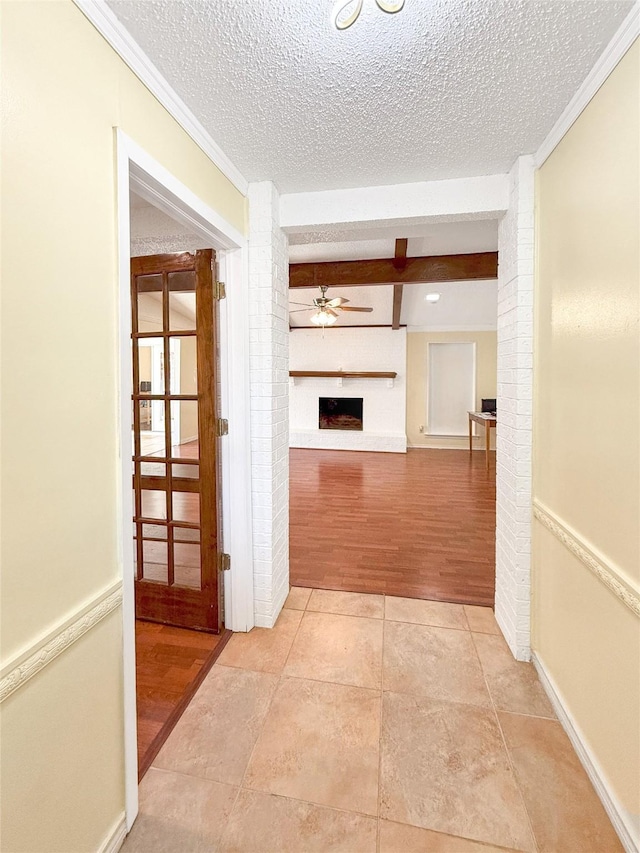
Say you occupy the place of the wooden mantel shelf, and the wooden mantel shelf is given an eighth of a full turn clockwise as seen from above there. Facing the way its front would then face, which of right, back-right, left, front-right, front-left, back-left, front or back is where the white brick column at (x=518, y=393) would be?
front-left

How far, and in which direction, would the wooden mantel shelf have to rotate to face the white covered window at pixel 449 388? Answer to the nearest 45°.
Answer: approximately 90° to its left

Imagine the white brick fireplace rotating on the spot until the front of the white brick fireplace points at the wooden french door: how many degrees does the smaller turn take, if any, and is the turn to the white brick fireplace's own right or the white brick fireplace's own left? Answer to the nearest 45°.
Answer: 0° — it already faces it

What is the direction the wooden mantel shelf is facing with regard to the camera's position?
facing the viewer

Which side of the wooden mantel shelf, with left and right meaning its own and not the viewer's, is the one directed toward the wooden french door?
front

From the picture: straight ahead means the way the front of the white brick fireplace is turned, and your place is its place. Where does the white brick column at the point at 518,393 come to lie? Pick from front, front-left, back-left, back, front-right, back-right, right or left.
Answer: front

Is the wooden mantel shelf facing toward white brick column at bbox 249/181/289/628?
yes

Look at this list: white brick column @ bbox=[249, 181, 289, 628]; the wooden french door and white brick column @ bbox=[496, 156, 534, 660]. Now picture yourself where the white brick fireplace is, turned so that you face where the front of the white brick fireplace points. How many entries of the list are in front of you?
3

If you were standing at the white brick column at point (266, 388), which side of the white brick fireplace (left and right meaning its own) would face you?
front

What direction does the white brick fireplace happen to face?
toward the camera

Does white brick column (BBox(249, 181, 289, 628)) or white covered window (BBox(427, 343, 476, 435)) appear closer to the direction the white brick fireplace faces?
the white brick column
